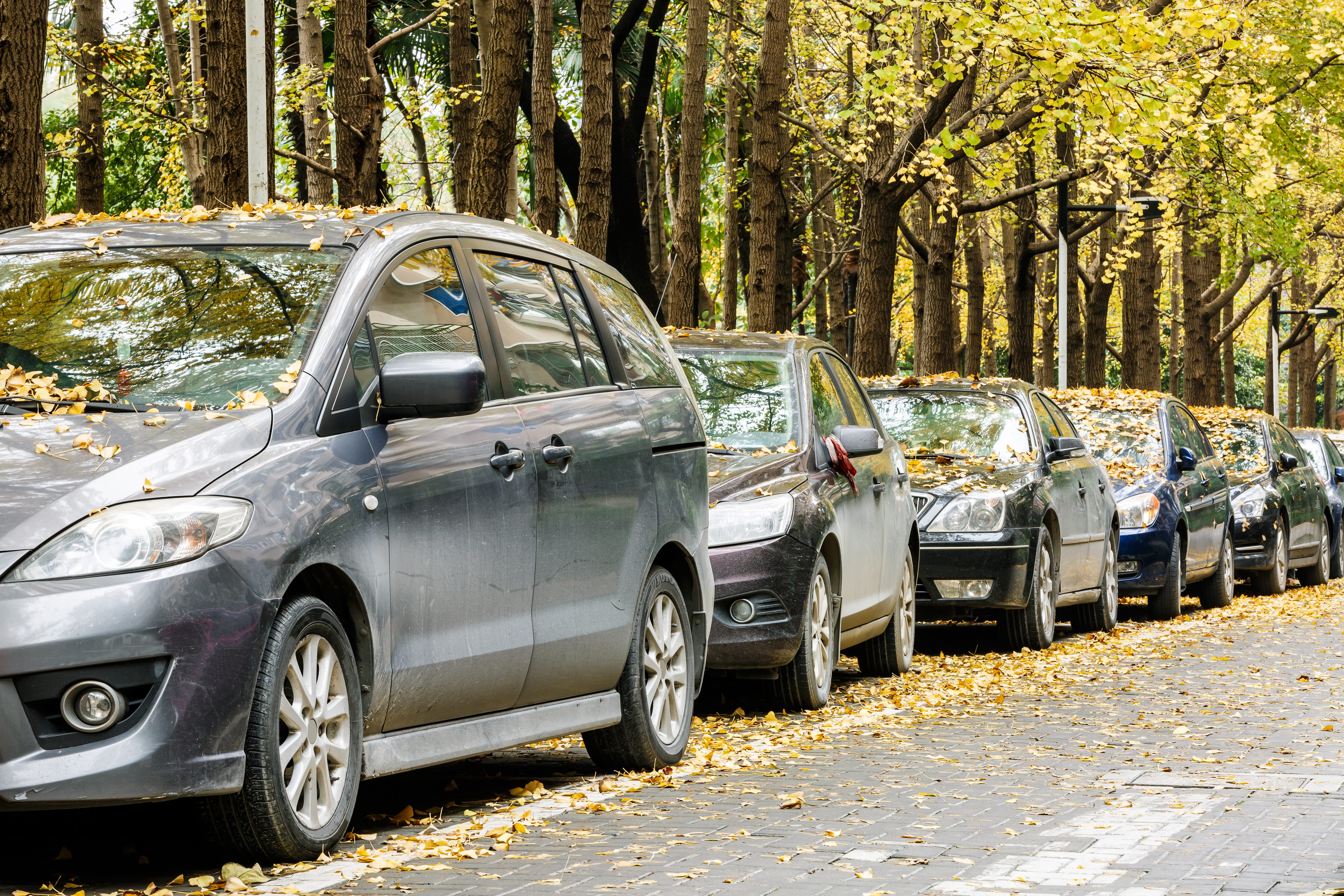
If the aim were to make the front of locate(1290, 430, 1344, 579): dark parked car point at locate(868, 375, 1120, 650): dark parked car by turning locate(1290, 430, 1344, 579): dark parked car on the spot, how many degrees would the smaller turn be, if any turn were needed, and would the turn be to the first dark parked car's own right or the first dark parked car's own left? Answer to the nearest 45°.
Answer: approximately 45° to the first dark parked car's own left

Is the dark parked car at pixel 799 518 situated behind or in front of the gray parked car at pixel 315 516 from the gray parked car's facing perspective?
behind

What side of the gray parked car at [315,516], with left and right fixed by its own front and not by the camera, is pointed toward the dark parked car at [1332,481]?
back

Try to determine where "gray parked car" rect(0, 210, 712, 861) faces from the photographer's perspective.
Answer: facing the viewer and to the left of the viewer

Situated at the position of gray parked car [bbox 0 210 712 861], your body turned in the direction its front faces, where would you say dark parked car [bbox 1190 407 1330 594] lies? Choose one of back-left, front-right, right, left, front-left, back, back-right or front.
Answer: back

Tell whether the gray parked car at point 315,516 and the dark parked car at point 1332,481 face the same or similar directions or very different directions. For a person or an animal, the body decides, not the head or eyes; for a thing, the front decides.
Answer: same or similar directions

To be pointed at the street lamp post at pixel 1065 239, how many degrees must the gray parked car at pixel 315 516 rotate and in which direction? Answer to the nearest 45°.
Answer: approximately 180°

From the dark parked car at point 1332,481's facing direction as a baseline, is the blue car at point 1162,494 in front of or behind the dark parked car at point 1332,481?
in front

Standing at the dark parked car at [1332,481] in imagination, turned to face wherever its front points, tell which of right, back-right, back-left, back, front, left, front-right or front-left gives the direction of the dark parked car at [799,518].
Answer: front-left

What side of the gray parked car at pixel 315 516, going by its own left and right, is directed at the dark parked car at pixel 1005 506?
back

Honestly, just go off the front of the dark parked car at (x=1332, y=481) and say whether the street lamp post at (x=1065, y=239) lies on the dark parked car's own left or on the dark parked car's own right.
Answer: on the dark parked car's own right

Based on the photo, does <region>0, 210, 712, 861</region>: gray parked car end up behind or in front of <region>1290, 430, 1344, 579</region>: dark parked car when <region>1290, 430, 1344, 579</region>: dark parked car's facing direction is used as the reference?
in front

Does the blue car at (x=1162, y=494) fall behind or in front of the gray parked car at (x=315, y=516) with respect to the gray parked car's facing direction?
behind

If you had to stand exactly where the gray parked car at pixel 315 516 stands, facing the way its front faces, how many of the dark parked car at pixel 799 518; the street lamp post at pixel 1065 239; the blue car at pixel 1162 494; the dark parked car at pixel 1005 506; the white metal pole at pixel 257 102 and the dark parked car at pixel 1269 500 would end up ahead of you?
0

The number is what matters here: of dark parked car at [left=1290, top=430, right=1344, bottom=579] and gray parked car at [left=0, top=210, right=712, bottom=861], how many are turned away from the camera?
0

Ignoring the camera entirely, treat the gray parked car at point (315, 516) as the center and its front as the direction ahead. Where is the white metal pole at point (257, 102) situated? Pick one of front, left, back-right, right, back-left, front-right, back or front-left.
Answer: back-right

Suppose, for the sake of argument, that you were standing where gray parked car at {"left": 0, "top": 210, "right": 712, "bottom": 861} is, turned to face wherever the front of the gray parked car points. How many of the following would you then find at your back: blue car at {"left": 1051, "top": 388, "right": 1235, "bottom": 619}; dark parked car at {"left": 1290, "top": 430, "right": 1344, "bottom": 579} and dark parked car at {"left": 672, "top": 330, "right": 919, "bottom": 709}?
3
